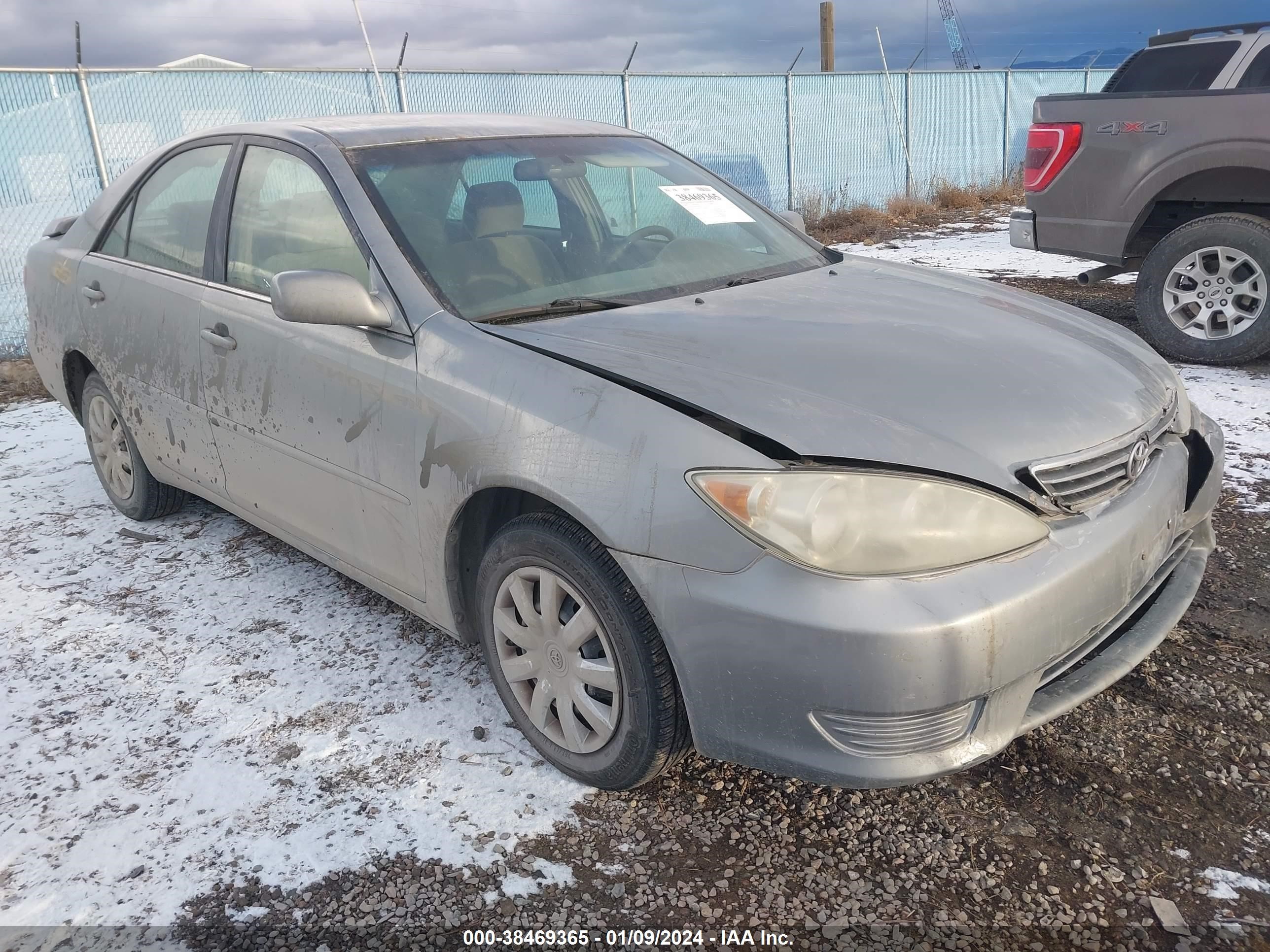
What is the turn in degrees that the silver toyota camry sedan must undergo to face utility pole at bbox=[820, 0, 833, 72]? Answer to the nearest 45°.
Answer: approximately 135° to its left

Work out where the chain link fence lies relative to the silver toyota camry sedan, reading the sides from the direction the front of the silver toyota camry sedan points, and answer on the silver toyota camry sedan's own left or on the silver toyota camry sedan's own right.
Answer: on the silver toyota camry sedan's own left

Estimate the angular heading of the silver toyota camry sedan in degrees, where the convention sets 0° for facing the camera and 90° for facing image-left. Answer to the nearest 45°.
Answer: approximately 315°

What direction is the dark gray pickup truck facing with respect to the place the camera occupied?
facing to the right of the viewer

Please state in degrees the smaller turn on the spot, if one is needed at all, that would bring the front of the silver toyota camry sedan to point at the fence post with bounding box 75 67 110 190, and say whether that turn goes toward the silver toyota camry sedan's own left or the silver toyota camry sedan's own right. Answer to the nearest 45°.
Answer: approximately 180°
